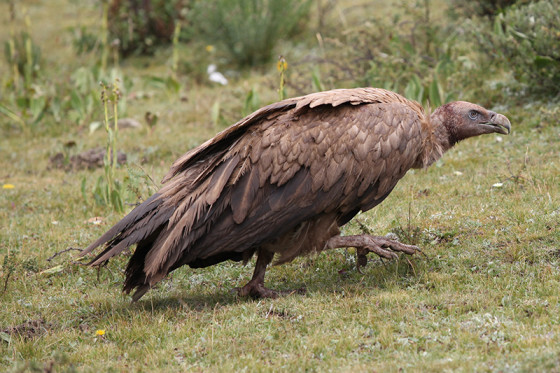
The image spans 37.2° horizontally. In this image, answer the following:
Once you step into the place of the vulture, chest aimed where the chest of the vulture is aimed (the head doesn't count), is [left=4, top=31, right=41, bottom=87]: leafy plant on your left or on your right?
on your left

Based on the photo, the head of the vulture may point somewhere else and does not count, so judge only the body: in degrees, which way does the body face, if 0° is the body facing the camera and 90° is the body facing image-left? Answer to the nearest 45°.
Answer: approximately 270°

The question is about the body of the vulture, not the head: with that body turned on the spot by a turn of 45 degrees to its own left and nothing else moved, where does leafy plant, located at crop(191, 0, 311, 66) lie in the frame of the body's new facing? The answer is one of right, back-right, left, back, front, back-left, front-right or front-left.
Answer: front-left
